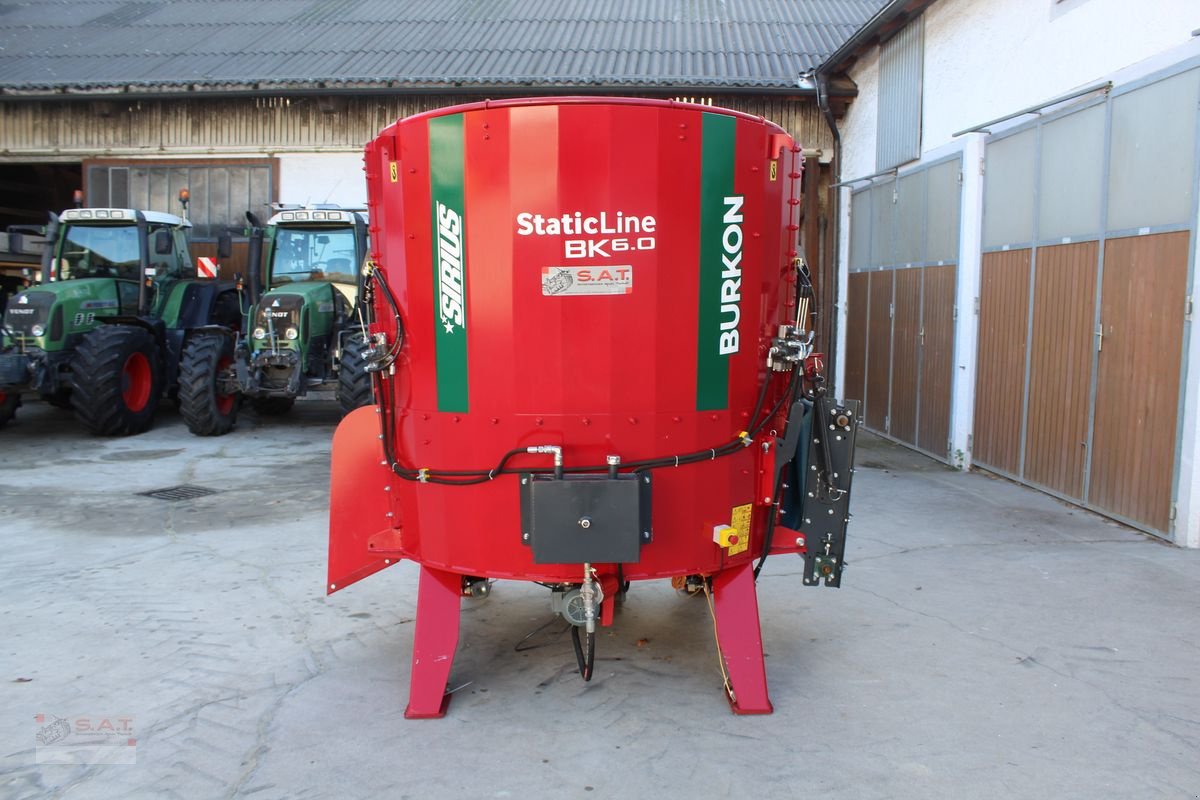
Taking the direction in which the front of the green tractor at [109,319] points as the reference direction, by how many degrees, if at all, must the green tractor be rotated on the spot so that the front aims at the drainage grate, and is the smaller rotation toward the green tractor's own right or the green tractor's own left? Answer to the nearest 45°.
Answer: approximately 45° to the green tractor's own left

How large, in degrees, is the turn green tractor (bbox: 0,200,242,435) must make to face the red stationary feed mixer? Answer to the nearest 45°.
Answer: approximately 45° to its left

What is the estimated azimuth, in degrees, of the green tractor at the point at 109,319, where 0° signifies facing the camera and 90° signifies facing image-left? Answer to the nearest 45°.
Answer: approximately 45°

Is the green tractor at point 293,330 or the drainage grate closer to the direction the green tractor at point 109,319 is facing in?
the drainage grate

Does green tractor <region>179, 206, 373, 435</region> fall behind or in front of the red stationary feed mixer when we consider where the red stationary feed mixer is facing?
behind

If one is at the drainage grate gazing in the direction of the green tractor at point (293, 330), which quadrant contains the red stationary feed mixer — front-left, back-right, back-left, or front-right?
back-right

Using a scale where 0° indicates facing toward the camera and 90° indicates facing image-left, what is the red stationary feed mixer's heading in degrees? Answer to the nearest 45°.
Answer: approximately 0°

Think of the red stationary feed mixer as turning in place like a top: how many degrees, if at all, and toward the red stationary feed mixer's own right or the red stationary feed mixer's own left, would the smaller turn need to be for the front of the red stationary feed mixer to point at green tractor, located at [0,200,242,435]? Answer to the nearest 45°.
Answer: approximately 135° to the red stationary feed mixer's own right

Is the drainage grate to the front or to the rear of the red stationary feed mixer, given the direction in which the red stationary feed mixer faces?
to the rear
